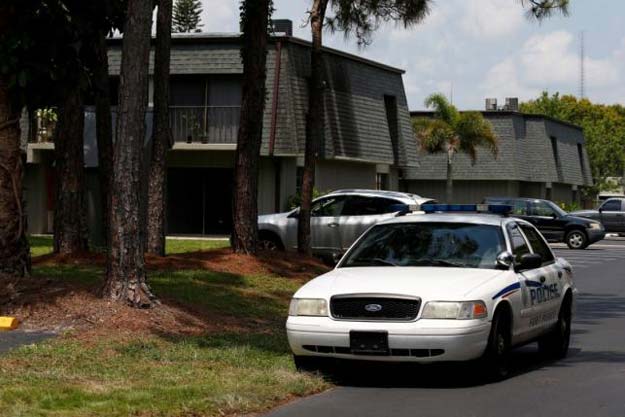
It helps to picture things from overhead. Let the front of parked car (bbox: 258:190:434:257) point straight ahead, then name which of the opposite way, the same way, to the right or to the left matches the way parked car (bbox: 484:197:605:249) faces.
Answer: the opposite way

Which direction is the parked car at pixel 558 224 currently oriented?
to the viewer's right

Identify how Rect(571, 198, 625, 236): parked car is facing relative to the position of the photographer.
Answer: facing to the left of the viewer

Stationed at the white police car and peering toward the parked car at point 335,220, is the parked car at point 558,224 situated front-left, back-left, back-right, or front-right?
front-right

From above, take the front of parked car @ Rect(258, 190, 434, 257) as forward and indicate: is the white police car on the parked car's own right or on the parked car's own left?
on the parked car's own left

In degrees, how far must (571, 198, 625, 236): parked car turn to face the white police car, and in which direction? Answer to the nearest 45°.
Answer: approximately 90° to its left

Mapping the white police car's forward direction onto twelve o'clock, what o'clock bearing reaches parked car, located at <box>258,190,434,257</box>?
The parked car is roughly at 4 o'clock from the white police car.

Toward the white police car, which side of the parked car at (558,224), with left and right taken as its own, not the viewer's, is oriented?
right

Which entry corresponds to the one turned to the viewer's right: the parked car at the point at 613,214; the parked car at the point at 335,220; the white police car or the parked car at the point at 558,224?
the parked car at the point at 558,224

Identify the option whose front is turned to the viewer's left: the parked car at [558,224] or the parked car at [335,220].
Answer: the parked car at [335,220]

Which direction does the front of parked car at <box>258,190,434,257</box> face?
to the viewer's left

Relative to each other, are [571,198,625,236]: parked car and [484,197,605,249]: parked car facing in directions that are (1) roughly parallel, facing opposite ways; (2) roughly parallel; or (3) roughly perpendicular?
roughly parallel, facing opposite ways

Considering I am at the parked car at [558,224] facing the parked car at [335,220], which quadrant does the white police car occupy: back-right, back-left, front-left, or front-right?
front-left

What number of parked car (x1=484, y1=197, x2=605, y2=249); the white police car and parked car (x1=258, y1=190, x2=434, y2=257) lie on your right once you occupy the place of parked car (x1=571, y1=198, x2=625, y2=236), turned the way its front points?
0

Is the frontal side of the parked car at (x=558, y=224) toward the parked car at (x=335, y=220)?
no
